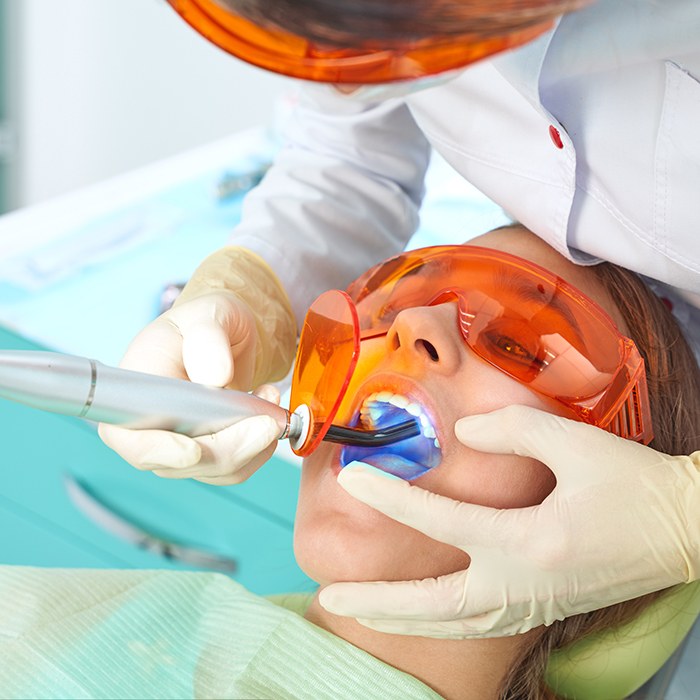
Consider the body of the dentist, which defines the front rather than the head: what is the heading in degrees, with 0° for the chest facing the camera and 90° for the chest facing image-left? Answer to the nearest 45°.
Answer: approximately 45°
